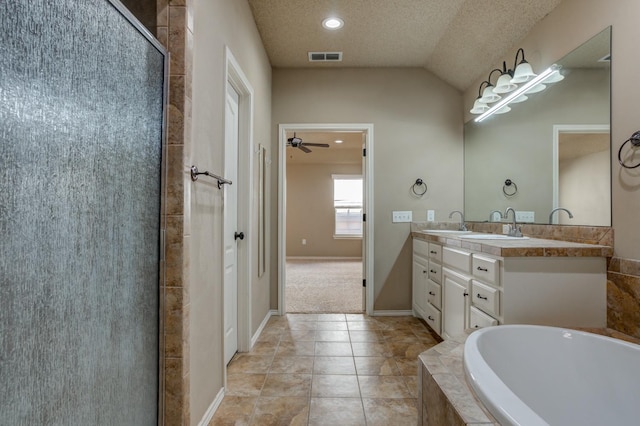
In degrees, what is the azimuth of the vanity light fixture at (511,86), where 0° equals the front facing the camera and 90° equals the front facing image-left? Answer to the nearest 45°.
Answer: approximately 45°

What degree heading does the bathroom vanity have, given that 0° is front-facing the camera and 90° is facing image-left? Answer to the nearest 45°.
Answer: approximately 45°

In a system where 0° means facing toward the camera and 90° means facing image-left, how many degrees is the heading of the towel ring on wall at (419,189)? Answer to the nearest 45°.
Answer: approximately 0°

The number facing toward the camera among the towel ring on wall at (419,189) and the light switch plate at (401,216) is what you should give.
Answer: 2

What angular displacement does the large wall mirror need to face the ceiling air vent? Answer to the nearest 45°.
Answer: approximately 45° to its right

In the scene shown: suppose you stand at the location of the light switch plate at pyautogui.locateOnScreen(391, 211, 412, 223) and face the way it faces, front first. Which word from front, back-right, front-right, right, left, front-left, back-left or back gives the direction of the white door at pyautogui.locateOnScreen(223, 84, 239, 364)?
front-right
